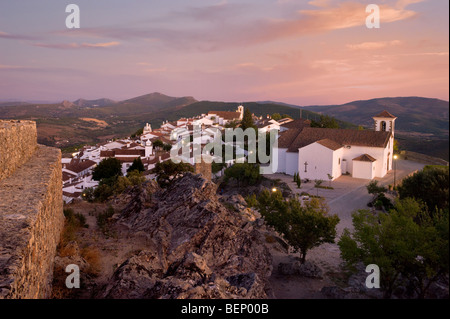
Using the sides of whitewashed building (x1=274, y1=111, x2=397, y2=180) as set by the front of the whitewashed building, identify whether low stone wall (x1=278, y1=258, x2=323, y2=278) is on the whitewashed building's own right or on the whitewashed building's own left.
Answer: on the whitewashed building's own right

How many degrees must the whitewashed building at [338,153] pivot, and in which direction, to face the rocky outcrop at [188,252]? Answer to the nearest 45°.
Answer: approximately 90° to its right

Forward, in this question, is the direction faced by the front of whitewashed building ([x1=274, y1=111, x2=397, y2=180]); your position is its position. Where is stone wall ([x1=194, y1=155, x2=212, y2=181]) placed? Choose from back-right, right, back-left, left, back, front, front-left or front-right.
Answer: back-right

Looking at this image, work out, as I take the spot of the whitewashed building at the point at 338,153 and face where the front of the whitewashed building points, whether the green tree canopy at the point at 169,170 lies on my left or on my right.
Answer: on my right

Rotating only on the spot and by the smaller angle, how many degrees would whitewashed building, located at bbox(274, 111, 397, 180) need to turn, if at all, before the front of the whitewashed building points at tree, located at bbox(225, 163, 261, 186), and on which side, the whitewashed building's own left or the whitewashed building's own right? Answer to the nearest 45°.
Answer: approximately 135° to the whitewashed building's own right

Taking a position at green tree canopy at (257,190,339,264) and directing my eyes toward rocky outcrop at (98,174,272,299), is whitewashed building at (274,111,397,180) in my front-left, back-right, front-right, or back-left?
back-right

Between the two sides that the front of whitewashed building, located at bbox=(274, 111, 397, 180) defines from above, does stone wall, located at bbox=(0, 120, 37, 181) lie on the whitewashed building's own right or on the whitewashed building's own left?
on the whitewashed building's own right

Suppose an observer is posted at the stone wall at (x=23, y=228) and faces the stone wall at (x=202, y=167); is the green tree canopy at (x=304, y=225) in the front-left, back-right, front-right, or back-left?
front-right
